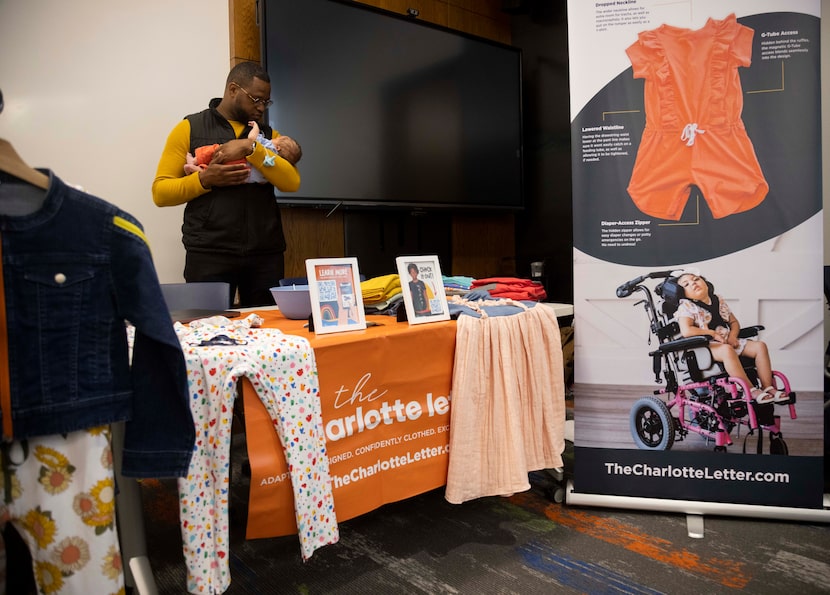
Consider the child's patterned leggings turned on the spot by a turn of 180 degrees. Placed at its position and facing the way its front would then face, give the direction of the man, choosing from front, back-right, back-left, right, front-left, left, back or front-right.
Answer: front

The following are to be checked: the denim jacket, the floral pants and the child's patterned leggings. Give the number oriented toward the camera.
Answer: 3

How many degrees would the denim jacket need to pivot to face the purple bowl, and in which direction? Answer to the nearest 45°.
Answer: approximately 135° to its left

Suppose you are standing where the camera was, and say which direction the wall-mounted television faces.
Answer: facing the viewer and to the right of the viewer

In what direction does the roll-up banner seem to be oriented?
toward the camera

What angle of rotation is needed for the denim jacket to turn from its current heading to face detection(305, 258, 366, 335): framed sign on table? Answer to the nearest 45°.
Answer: approximately 135° to its left

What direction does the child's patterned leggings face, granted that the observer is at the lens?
facing the viewer

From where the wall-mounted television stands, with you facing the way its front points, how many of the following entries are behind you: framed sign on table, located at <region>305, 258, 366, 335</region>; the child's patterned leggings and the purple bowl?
0

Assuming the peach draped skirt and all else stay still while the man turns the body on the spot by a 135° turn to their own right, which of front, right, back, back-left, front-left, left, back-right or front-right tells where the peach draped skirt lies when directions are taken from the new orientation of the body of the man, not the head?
back-left

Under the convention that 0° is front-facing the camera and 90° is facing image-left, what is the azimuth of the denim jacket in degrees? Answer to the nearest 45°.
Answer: approximately 0°

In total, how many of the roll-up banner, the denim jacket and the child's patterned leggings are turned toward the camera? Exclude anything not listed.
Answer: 3

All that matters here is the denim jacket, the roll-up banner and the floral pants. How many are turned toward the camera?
3

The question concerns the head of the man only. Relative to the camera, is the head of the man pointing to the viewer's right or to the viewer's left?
to the viewer's right
